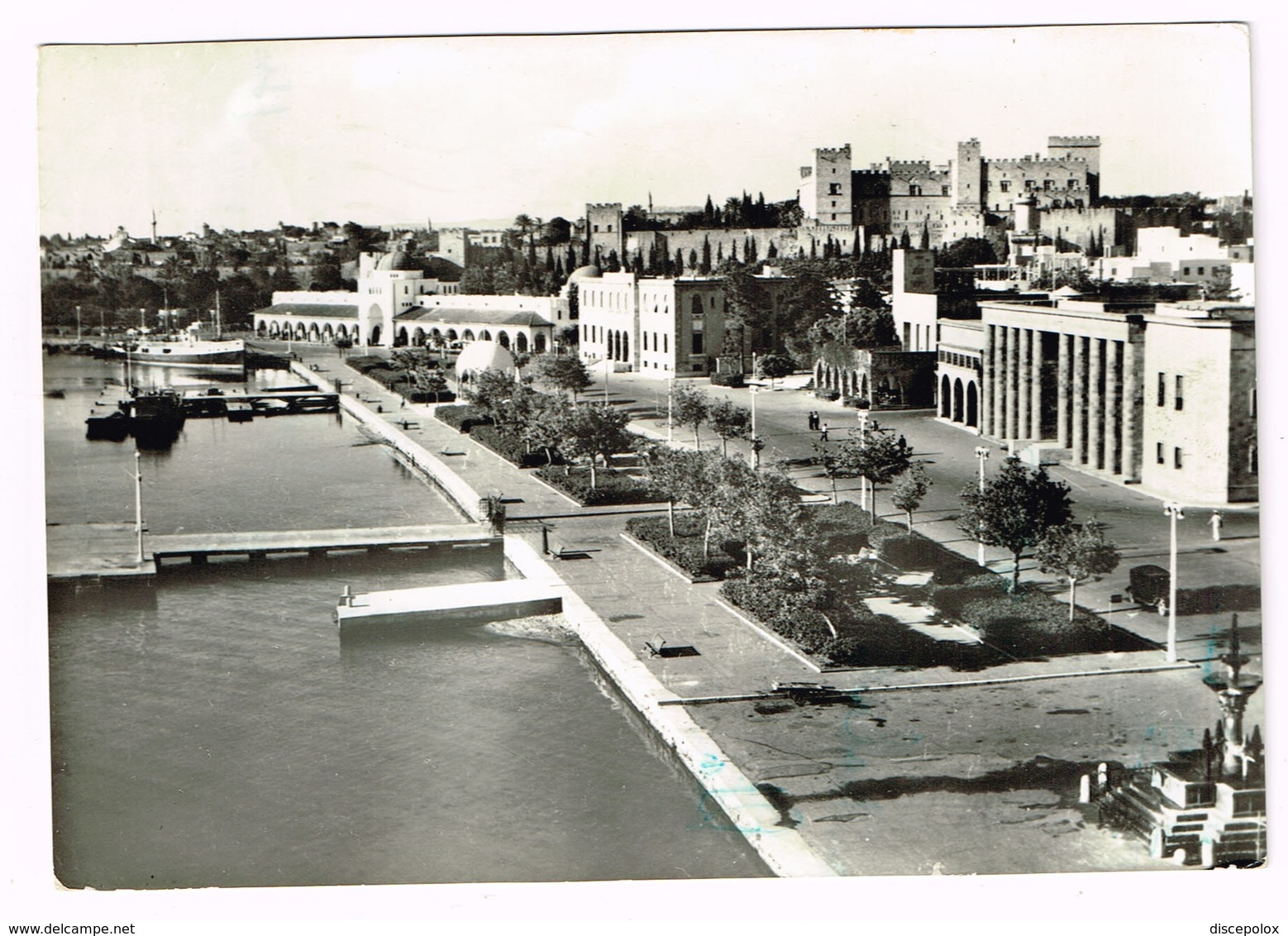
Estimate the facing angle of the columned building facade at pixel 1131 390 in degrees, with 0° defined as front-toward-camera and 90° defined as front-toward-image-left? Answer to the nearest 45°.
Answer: approximately 45°

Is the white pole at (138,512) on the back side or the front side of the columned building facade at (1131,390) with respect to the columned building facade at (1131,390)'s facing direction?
on the front side

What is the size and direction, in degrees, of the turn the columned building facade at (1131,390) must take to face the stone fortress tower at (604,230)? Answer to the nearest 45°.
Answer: approximately 45° to its right

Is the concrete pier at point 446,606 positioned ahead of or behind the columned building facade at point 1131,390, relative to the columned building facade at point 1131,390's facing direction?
ahead

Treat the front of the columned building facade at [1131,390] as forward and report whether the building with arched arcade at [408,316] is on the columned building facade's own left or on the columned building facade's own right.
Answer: on the columned building facade's own right

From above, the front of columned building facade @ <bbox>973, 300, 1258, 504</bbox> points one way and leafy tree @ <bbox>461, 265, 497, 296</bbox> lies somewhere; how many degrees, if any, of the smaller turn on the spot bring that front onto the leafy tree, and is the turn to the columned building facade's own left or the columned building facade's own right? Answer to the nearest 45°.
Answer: approximately 90° to the columned building facade's own right

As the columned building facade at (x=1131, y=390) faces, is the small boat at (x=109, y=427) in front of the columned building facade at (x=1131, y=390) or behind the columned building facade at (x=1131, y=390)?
in front

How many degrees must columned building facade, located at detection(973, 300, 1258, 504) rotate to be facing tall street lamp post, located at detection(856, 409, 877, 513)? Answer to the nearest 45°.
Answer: approximately 45° to its right
